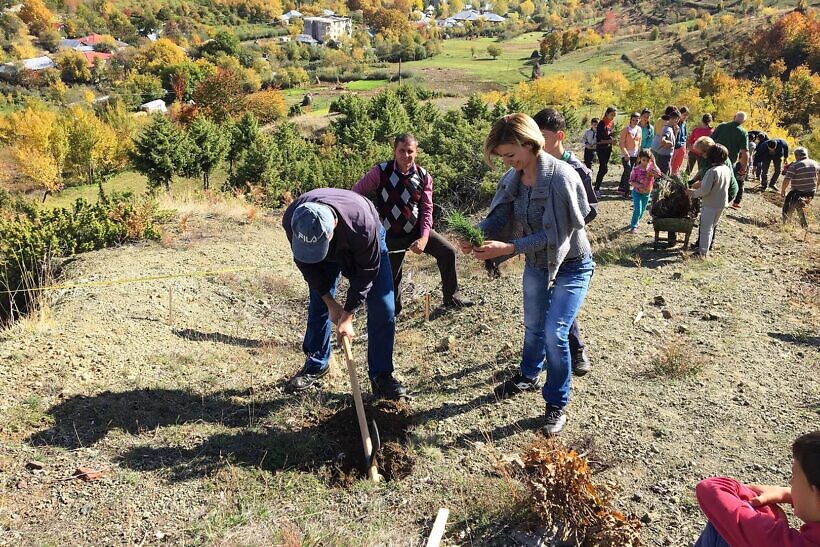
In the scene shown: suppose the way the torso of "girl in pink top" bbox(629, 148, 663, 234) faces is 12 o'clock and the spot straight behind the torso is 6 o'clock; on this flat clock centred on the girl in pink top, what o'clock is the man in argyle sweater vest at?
The man in argyle sweater vest is roughly at 1 o'clock from the girl in pink top.

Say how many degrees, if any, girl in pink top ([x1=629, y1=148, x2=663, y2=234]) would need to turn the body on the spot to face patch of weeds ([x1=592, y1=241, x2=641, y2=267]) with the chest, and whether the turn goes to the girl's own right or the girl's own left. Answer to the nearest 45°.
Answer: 0° — they already face it

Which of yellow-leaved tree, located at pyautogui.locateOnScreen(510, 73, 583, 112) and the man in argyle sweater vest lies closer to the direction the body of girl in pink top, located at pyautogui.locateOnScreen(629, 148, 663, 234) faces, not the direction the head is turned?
the man in argyle sweater vest

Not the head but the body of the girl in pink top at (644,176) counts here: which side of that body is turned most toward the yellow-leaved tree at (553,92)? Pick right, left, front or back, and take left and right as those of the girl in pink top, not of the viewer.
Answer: back

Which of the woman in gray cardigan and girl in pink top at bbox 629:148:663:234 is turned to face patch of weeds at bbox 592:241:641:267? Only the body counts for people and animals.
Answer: the girl in pink top

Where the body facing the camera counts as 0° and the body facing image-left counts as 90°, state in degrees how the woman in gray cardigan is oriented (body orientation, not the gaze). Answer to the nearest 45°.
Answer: approximately 45°

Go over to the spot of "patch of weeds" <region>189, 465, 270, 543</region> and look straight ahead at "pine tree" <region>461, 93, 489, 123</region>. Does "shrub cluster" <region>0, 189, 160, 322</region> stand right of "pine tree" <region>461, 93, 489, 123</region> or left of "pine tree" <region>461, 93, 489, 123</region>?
left

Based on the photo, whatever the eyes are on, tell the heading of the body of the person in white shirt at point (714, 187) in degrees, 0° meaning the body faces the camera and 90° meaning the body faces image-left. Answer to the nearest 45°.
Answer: approximately 135°

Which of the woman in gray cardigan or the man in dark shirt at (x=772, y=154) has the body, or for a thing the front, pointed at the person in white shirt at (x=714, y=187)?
the man in dark shirt
